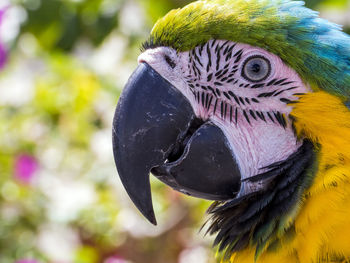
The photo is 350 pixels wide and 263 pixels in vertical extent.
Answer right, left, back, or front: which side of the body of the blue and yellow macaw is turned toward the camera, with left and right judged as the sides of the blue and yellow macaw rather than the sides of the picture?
left

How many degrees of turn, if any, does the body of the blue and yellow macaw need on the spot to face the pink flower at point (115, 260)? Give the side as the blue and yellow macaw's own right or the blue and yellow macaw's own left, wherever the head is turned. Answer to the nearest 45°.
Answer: approximately 45° to the blue and yellow macaw's own right

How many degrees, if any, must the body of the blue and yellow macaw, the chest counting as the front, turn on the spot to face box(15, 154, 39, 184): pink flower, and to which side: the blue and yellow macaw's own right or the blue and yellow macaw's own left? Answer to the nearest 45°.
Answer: approximately 45° to the blue and yellow macaw's own right
